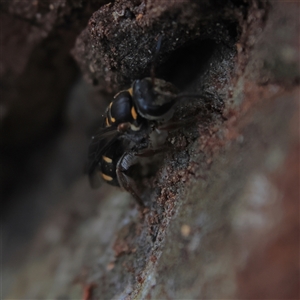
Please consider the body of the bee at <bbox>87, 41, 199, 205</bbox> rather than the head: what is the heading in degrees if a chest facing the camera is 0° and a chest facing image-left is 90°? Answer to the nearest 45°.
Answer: approximately 270°
